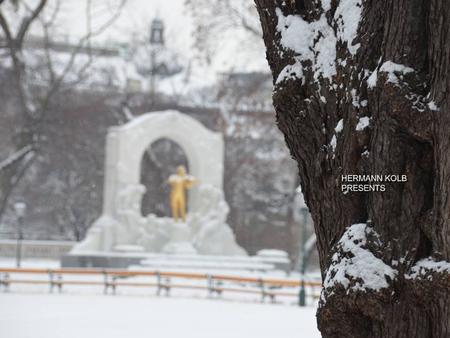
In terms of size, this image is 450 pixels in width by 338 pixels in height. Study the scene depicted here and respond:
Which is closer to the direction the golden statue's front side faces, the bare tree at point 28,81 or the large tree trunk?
the large tree trunk

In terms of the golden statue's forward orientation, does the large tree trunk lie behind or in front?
in front

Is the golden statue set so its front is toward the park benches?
yes

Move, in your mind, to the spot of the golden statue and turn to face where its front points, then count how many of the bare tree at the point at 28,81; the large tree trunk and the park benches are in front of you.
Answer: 2

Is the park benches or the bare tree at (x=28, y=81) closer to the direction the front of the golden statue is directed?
the park benches

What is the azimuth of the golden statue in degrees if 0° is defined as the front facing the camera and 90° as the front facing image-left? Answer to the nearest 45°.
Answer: approximately 0°

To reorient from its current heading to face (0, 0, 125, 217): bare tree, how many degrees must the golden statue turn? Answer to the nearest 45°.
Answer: approximately 135° to its right
